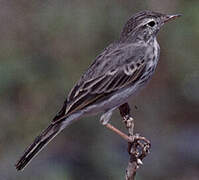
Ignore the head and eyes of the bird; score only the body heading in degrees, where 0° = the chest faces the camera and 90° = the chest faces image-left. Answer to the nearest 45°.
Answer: approximately 270°
